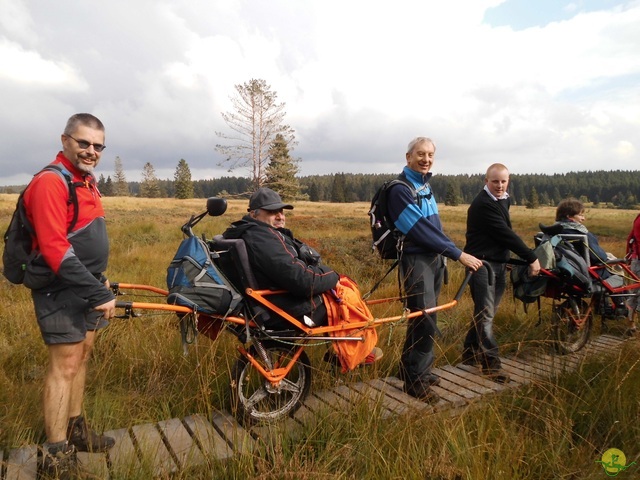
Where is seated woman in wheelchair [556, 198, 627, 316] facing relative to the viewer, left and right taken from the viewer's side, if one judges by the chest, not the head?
facing to the right of the viewer

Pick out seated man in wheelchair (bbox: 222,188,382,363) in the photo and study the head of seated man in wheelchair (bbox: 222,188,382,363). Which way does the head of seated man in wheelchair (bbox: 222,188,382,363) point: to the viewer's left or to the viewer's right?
to the viewer's right

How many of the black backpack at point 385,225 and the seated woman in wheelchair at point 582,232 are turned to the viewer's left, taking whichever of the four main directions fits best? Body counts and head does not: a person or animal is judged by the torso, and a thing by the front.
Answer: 1

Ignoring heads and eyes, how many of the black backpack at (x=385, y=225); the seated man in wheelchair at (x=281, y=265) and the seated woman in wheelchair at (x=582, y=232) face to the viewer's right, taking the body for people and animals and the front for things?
2

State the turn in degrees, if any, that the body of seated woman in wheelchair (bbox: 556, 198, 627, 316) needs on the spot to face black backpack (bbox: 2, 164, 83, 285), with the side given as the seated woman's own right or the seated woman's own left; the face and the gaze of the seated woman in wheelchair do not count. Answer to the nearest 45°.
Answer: approximately 135° to the seated woman's own right

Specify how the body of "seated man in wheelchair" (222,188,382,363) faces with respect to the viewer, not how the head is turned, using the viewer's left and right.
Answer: facing to the right of the viewer
